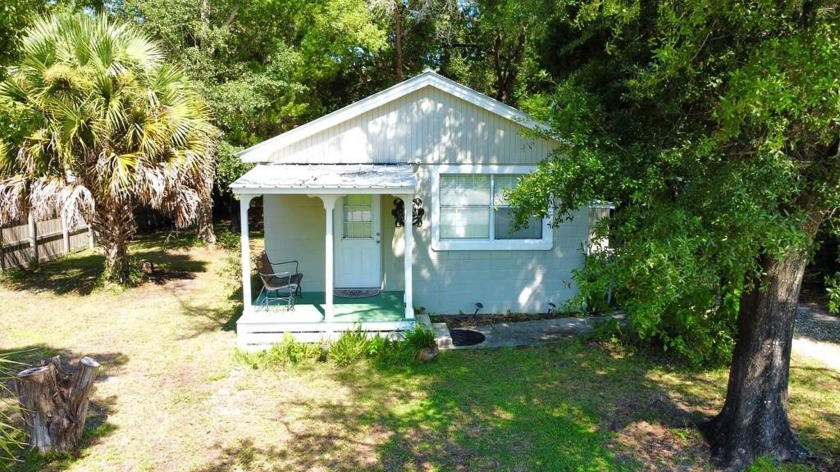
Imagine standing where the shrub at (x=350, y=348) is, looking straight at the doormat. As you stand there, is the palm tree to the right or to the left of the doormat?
left

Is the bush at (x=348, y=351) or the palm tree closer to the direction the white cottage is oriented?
the bush

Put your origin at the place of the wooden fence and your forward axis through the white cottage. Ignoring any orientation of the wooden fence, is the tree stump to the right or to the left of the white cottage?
right

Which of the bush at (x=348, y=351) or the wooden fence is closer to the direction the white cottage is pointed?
the bush

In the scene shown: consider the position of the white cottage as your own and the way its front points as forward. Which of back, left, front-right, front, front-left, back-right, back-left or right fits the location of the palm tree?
right

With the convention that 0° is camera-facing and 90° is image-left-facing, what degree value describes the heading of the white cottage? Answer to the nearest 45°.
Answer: approximately 0°

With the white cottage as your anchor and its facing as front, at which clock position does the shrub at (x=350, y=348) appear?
The shrub is roughly at 1 o'clock from the white cottage.

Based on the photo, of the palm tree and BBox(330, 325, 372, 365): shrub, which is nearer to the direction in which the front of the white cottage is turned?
the shrub

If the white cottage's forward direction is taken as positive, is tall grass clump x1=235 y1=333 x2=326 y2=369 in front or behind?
in front

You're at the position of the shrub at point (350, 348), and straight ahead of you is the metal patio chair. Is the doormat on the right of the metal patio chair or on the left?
right

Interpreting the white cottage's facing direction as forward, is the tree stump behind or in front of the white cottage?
in front

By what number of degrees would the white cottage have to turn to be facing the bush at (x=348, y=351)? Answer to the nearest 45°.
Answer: approximately 45° to its right

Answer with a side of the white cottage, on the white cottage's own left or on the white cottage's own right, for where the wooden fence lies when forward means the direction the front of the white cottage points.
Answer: on the white cottage's own right
